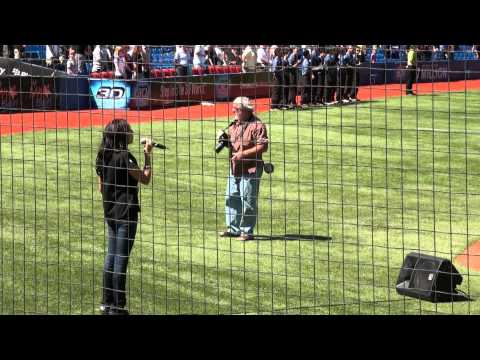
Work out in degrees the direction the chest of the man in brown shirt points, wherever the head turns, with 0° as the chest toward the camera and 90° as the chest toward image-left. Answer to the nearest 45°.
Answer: approximately 45°

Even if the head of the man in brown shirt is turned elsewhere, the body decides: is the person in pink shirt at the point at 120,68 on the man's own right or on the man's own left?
on the man's own right

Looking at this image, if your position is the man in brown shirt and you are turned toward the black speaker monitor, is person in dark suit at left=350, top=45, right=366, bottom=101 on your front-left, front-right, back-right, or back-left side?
back-left

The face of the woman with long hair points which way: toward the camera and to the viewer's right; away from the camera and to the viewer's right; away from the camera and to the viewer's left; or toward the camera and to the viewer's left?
away from the camera and to the viewer's right

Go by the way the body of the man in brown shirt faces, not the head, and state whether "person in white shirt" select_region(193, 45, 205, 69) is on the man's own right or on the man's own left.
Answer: on the man's own right

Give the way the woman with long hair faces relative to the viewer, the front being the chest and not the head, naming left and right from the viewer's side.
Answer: facing away from the viewer and to the right of the viewer

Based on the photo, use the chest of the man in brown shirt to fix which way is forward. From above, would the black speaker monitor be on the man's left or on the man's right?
on the man's left
